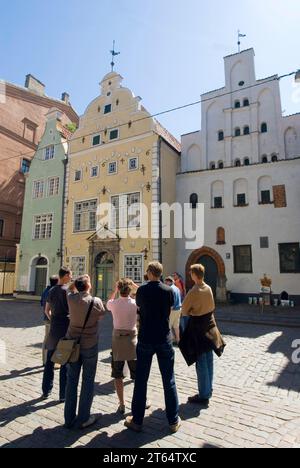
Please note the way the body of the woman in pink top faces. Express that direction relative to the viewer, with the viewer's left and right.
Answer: facing away from the viewer

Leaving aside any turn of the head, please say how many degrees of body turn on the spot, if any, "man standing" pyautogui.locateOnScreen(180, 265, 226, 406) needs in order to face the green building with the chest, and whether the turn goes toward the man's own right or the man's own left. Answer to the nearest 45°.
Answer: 0° — they already face it

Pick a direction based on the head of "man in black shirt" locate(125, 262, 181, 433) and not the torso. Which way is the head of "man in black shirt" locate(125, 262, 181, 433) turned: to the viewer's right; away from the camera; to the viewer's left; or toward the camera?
away from the camera

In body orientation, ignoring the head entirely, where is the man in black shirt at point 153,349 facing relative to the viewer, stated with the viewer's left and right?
facing away from the viewer

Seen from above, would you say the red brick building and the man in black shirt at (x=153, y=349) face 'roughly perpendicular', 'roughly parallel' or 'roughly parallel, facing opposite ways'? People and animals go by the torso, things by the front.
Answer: roughly perpendicular

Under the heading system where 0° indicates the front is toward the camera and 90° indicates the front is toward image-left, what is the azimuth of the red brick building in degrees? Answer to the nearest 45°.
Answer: approximately 315°

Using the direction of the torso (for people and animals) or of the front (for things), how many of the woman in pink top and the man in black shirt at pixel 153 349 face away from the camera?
2

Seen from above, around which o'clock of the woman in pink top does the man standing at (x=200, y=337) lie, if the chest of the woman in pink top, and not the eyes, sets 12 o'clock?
The man standing is roughly at 3 o'clock from the woman in pink top.

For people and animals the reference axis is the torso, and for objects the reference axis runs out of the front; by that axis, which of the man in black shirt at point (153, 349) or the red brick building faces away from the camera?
the man in black shirt

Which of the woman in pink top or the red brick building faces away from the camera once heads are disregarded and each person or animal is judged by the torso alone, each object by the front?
the woman in pink top

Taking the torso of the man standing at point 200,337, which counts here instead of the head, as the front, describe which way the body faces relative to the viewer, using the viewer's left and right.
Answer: facing away from the viewer and to the left of the viewer

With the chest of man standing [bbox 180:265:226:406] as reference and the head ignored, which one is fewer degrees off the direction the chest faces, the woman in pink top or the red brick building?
the red brick building
